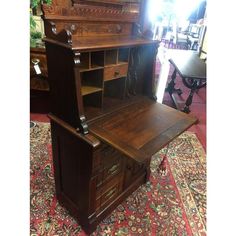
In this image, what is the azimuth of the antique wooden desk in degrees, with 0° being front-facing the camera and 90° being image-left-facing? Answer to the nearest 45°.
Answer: approximately 315°

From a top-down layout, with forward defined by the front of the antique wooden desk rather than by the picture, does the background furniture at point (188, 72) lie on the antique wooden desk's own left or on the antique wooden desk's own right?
on the antique wooden desk's own left
